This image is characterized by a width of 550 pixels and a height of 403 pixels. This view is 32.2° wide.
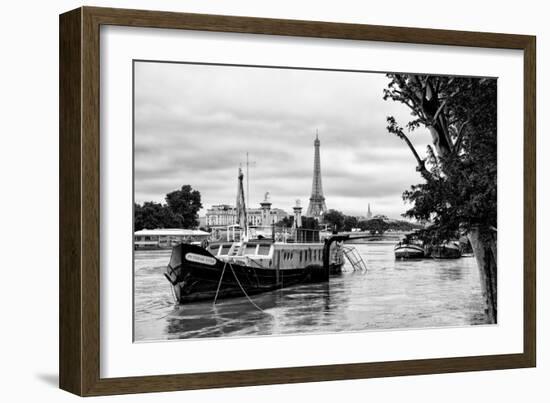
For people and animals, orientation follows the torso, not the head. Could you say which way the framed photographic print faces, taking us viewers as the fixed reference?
facing the viewer and to the right of the viewer
